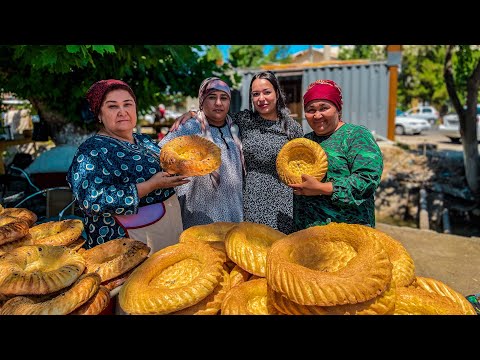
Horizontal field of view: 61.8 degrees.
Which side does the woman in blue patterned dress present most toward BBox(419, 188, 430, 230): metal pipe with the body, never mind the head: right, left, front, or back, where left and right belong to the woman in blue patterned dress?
left

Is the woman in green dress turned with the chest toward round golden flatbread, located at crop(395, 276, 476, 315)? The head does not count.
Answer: no

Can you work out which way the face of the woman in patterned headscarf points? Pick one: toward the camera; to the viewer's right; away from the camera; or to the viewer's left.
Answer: toward the camera

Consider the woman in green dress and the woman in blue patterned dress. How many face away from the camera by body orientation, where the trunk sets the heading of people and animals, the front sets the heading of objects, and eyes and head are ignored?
0

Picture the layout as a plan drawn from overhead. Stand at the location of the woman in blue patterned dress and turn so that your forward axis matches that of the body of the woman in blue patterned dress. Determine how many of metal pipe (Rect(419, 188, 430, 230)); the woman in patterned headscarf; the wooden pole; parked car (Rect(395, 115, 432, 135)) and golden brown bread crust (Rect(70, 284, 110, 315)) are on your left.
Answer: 4

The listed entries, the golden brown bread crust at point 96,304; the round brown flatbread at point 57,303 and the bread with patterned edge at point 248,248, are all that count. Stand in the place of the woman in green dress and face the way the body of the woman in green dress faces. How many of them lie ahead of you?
3

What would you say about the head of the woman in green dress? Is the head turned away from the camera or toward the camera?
toward the camera

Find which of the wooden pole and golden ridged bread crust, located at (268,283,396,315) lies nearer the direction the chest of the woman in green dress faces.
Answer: the golden ridged bread crust

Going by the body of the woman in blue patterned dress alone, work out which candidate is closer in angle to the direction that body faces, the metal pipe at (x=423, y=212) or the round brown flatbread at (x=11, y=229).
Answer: the metal pipe

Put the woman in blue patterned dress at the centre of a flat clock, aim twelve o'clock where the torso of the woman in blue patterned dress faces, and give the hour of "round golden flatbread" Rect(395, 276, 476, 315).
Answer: The round golden flatbread is roughly at 12 o'clock from the woman in blue patterned dress.

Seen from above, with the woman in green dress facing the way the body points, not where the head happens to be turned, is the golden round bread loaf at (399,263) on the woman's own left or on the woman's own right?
on the woman's own left

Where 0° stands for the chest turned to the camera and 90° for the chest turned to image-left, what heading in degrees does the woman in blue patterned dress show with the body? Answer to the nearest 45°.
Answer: approximately 315°

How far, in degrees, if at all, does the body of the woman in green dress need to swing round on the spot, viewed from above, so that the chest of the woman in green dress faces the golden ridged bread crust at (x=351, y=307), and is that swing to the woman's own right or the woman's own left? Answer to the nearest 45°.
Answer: approximately 45° to the woman's own left

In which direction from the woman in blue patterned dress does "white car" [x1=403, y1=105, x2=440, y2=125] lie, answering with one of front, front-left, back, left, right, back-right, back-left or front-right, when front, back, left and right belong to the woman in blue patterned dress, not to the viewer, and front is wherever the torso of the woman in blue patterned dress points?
left

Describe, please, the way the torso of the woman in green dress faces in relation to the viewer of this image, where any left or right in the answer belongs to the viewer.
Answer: facing the viewer and to the left of the viewer

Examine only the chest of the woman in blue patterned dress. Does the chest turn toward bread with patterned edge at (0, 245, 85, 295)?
no

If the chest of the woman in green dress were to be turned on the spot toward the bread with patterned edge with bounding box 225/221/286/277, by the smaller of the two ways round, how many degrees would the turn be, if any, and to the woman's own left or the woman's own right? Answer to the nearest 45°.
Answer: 0° — they already face it

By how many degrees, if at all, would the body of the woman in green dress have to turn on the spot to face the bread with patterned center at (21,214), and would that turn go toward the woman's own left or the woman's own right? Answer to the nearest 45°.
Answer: approximately 45° to the woman's own right

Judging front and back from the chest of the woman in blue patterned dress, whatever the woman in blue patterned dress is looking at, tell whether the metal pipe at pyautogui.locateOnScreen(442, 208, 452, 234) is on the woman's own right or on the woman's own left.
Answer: on the woman's own left

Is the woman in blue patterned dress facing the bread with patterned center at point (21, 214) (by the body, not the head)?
no
